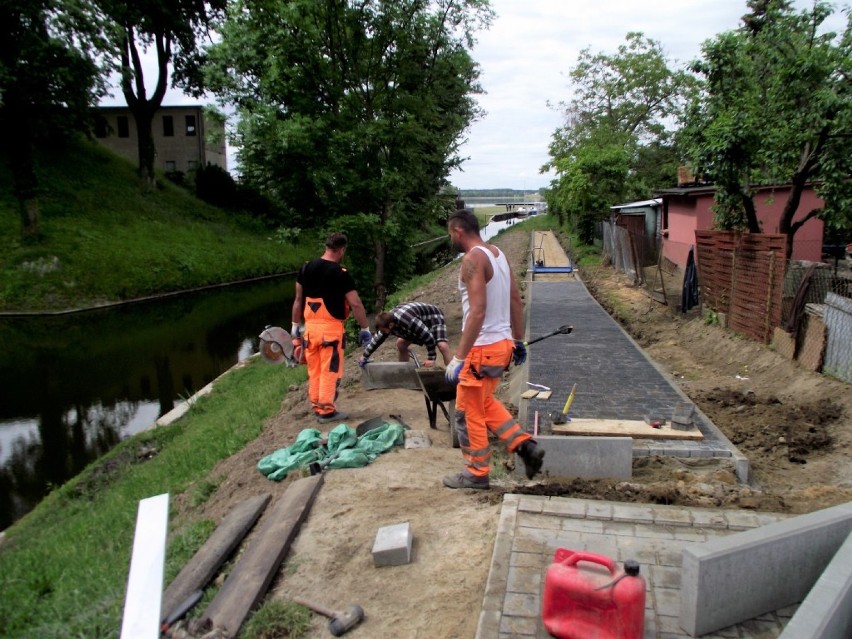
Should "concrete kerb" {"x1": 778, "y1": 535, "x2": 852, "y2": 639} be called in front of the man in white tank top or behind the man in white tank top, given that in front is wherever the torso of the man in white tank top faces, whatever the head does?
behind

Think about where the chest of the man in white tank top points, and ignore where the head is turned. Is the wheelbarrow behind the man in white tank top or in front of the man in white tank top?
in front

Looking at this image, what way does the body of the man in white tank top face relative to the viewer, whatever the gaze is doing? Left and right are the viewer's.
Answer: facing away from the viewer and to the left of the viewer

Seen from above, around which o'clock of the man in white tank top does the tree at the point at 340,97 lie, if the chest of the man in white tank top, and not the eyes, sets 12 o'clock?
The tree is roughly at 1 o'clock from the man in white tank top.

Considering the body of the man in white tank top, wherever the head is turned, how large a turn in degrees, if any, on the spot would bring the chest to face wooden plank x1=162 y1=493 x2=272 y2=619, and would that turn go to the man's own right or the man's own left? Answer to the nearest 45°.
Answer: approximately 45° to the man's own left
